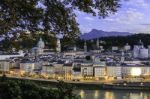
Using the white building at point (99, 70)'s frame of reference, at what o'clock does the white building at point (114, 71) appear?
the white building at point (114, 71) is roughly at 9 o'clock from the white building at point (99, 70).

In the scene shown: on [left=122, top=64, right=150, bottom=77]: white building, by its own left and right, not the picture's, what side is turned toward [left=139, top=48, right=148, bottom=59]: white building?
back

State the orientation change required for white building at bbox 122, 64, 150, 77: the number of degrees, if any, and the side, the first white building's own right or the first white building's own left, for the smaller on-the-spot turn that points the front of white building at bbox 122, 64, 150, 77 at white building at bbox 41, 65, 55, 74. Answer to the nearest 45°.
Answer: approximately 90° to the first white building's own right

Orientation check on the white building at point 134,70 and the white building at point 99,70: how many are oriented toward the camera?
2

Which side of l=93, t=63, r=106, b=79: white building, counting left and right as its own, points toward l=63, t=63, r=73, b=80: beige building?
right

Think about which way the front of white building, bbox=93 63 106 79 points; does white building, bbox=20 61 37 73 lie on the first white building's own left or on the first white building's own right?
on the first white building's own right

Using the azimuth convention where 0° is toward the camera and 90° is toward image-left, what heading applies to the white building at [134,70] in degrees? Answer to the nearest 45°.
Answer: approximately 0°

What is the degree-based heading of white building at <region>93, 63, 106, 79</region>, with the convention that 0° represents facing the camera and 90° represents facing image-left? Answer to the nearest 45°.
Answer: approximately 0°

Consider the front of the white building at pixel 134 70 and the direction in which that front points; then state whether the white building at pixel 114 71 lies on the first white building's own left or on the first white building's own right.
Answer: on the first white building's own right

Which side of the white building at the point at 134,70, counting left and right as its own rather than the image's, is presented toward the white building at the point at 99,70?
right
